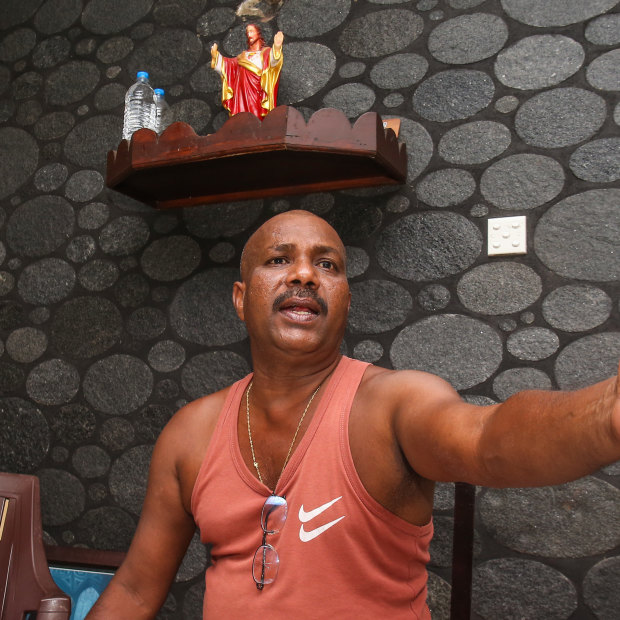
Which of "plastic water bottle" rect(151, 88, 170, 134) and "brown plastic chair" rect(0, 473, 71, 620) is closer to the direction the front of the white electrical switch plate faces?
the brown plastic chair

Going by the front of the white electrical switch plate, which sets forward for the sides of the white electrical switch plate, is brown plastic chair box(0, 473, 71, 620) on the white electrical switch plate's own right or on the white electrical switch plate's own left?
on the white electrical switch plate's own right

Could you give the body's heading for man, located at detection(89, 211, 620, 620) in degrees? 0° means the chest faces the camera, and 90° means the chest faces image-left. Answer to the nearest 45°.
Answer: approximately 0°

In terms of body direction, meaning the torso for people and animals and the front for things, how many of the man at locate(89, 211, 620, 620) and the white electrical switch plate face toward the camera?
2

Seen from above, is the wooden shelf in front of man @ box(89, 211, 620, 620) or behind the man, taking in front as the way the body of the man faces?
behind
